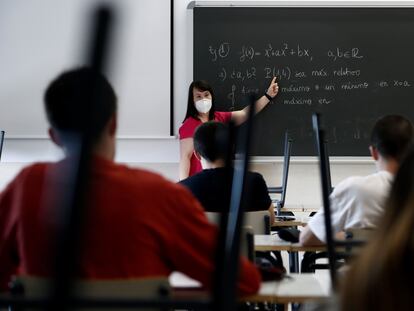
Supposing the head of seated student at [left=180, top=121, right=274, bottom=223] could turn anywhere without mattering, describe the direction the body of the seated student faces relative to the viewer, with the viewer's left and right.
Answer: facing away from the viewer

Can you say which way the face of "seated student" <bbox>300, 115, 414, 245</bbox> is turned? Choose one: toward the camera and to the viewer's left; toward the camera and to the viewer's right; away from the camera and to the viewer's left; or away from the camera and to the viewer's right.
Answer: away from the camera and to the viewer's left

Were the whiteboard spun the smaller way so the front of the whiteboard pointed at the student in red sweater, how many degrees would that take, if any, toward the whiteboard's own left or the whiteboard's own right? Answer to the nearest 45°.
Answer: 0° — it already faces them

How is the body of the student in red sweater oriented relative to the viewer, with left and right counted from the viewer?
facing away from the viewer

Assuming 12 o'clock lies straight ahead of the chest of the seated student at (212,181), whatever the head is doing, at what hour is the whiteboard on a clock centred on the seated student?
The whiteboard is roughly at 11 o'clock from the seated student.

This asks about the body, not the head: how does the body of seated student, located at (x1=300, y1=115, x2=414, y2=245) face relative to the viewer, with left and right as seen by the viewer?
facing away from the viewer

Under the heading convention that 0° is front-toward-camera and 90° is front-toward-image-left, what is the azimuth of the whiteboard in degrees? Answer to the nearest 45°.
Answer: approximately 0°

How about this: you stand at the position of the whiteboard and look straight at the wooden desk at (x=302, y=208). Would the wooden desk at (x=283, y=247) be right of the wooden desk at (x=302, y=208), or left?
right

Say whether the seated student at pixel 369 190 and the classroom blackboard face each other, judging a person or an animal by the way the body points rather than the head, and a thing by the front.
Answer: yes

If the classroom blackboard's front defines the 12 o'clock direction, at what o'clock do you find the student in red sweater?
The student in red sweater is roughly at 12 o'clock from the classroom blackboard.
